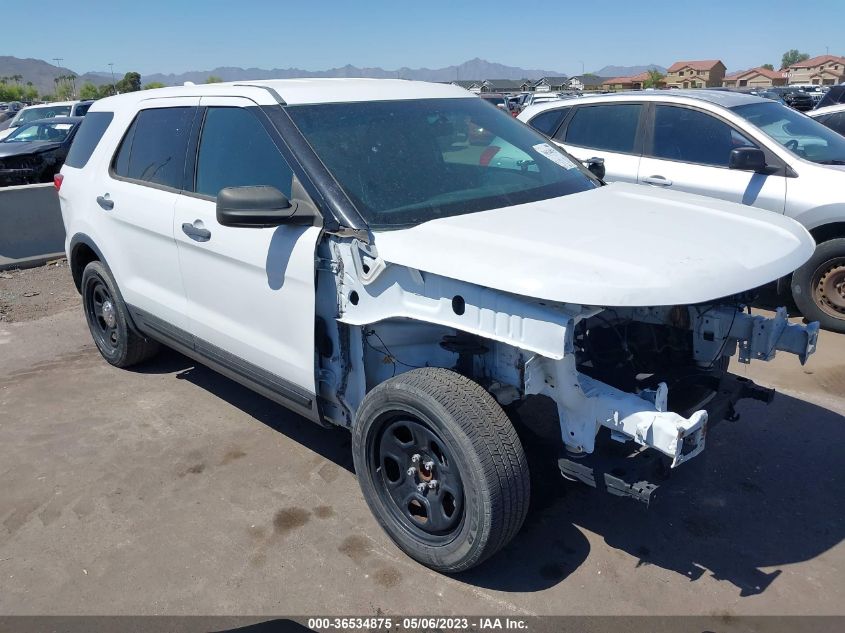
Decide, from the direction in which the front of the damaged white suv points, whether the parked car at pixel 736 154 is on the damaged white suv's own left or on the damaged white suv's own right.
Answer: on the damaged white suv's own left

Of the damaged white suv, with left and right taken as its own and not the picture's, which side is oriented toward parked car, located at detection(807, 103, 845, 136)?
left

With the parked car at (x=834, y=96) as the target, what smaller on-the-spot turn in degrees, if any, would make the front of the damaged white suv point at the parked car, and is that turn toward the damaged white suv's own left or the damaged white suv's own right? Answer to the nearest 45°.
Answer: approximately 90° to the damaged white suv's own left

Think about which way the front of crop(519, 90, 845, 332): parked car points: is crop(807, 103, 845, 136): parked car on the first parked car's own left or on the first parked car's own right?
on the first parked car's own left

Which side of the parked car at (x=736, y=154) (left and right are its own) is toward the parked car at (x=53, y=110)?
back

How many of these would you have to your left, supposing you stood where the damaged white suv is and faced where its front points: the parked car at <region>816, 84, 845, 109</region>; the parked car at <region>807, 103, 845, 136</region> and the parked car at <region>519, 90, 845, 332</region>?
3

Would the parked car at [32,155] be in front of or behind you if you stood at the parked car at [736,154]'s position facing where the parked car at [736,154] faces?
behind

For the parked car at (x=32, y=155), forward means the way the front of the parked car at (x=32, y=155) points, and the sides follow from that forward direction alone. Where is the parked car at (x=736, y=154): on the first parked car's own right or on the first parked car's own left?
on the first parked car's own left

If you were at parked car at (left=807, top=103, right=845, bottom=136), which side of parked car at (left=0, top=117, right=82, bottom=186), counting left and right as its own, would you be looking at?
left
